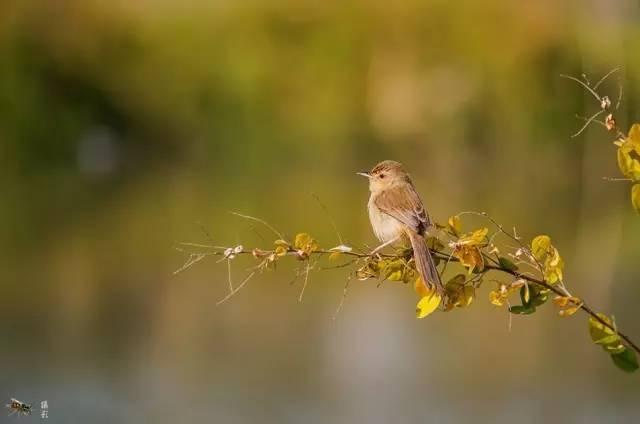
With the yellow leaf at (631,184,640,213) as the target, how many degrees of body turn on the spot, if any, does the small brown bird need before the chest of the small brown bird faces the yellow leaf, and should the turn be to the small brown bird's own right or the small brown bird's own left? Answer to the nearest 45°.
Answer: approximately 180°

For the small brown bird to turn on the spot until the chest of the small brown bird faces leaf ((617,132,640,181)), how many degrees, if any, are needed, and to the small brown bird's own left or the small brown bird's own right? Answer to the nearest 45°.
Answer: approximately 180°

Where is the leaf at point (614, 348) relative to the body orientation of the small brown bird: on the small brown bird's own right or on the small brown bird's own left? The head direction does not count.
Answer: on the small brown bird's own left

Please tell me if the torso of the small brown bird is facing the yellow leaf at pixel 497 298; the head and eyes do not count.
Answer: no

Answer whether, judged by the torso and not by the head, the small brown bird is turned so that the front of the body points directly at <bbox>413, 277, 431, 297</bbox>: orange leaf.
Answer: no

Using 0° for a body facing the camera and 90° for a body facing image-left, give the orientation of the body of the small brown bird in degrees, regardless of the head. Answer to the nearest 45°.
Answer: approximately 90°

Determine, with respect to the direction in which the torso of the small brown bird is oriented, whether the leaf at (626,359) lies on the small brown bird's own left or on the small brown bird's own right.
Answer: on the small brown bird's own left
